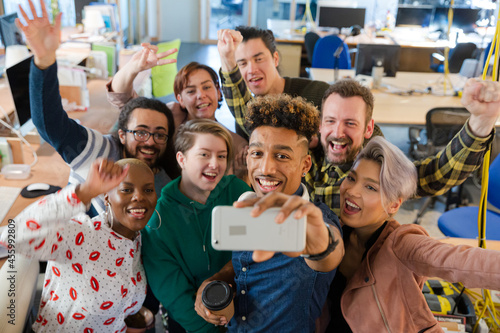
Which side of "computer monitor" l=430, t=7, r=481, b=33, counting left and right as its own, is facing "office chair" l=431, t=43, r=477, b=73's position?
front

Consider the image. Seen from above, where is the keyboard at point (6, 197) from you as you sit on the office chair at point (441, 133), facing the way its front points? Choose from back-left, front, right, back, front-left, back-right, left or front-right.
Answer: left

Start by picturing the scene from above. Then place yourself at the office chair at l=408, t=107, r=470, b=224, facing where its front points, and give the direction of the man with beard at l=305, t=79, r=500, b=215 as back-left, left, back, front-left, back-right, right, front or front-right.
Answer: back-left

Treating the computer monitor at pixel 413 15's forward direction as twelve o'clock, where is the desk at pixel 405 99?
The desk is roughly at 12 o'clock from the computer monitor.

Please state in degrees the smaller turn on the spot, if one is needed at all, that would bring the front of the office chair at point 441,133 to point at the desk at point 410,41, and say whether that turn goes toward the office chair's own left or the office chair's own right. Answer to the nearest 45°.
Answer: approximately 45° to the office chair's own right

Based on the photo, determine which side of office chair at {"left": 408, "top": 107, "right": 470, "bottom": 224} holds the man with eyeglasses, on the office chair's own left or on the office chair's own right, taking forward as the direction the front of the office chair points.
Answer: on the office chair's own left

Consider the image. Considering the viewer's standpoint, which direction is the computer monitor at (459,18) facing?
facing the viewer

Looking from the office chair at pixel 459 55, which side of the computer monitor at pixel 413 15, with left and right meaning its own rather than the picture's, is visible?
front

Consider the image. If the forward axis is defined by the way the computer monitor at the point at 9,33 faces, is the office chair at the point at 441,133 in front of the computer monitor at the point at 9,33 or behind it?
in front

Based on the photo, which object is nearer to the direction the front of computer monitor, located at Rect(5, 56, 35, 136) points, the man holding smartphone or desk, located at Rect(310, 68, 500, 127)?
the man holding smartphone
